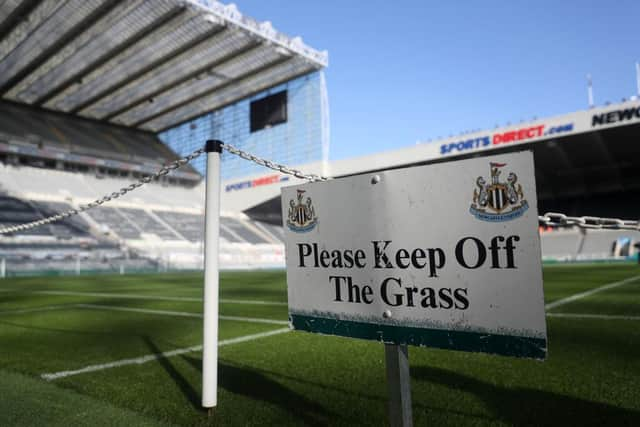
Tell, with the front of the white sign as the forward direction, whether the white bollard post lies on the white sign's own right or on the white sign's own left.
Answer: on the white sign's own right

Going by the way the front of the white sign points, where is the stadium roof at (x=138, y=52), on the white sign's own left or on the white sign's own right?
on the white sign's own right

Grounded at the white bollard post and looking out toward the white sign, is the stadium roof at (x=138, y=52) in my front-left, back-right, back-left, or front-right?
back-left

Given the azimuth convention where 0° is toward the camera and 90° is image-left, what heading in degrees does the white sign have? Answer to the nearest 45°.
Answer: approximately 45°
